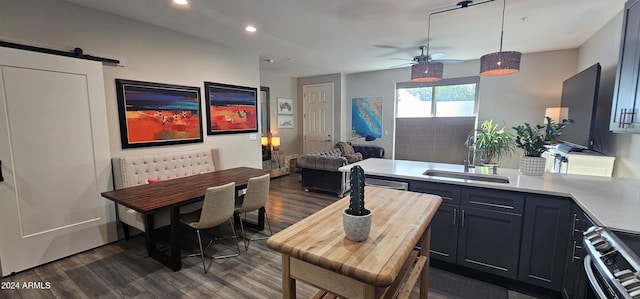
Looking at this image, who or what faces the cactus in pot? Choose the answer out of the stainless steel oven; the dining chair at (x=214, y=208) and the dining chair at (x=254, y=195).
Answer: the stainless steel oven

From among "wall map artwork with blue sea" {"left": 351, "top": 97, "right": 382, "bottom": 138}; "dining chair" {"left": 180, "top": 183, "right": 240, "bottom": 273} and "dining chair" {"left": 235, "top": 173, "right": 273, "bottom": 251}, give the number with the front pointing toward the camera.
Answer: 1

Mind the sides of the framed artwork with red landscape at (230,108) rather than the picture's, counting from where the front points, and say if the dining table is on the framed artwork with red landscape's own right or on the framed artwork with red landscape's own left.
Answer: on the framed artwork with red landscape's own right

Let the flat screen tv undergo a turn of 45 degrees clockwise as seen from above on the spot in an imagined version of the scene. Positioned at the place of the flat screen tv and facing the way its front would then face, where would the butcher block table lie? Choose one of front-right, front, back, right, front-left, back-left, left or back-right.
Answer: left

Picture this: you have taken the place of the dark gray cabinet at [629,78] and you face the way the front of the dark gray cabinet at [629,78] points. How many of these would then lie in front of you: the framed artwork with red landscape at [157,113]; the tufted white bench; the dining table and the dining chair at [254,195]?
4

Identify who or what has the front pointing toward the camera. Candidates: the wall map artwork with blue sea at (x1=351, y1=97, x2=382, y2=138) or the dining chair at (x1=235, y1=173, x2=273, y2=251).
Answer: the wall map artwork with blue sea

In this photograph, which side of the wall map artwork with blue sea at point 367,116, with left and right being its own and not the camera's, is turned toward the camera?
front

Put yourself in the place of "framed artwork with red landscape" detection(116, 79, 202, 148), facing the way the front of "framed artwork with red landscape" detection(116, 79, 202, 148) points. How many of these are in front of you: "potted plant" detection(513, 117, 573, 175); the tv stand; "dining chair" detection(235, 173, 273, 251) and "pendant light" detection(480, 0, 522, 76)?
4

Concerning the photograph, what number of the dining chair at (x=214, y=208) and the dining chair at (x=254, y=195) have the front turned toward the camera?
0

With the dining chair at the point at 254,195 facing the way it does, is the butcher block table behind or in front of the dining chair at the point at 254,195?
behind

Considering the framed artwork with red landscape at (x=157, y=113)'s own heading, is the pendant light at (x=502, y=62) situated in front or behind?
in front

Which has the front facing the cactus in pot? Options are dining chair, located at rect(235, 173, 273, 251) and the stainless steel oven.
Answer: the stainless steel oven

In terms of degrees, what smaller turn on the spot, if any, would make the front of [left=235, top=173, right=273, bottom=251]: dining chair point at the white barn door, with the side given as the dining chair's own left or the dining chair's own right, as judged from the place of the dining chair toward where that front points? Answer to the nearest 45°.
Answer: approximately 45° to the dining chair's own left

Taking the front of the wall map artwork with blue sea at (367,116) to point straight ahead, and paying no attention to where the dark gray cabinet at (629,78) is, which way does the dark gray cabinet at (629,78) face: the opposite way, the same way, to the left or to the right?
to the right

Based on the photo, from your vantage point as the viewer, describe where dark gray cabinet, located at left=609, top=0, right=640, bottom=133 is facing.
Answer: facing the viewer and to the left of the viewer

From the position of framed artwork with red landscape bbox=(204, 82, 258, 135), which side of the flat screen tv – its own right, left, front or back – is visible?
front

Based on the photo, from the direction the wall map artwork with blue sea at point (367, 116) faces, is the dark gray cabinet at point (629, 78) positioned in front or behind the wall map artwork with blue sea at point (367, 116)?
in front

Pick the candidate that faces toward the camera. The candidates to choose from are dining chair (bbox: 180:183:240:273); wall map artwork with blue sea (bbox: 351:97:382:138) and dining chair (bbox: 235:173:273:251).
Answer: the wall map artwork with blue sea

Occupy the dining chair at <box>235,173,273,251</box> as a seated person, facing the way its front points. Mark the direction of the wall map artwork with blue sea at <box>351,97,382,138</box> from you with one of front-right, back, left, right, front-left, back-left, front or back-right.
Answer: right
